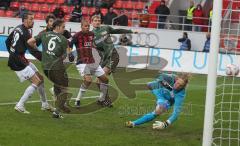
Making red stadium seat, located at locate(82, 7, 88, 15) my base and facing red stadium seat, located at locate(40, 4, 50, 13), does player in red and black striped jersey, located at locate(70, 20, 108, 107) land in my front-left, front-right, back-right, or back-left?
back-left

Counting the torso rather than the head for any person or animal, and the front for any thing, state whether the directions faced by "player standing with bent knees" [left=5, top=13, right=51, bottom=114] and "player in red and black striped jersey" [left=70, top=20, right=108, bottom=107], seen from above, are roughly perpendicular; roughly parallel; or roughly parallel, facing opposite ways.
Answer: roughly perpendicular

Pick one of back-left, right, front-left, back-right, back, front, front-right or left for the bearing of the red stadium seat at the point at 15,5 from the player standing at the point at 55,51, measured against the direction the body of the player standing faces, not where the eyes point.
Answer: front-left

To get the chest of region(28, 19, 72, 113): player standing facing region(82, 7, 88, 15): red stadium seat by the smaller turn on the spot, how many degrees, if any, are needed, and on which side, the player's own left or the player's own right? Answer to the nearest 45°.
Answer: approximately 45° to the player's own left

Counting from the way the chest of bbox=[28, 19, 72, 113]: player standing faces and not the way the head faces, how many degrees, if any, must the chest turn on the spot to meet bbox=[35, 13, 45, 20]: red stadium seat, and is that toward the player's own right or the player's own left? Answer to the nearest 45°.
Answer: approximately 45° to the player's own left

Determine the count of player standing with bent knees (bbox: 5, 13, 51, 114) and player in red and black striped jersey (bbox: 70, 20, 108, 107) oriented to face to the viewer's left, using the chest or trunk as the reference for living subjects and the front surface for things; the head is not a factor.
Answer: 0

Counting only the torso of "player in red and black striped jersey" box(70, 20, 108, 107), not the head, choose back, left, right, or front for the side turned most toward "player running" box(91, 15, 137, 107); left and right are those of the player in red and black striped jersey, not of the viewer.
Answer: left

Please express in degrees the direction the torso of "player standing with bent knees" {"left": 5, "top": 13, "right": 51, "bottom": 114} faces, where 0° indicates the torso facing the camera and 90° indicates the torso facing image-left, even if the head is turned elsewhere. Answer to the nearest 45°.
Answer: approximately 225°

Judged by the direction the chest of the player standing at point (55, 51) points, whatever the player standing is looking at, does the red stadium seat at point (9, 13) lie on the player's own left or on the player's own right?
on the player's own left

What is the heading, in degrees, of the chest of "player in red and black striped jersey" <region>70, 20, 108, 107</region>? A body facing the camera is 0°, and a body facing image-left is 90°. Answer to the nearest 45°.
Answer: approximately 315°

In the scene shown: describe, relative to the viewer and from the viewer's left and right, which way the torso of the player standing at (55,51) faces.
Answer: facing away from the viewer and to the right of the viewer
